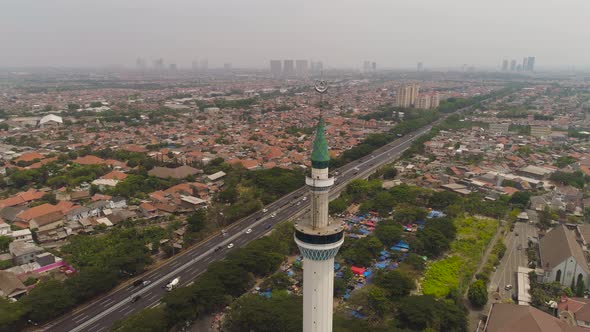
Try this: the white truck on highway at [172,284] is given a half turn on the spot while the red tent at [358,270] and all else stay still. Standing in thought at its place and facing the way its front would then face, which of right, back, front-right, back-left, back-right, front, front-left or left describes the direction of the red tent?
front-right

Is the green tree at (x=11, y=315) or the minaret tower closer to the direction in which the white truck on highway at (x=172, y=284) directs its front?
the green tree

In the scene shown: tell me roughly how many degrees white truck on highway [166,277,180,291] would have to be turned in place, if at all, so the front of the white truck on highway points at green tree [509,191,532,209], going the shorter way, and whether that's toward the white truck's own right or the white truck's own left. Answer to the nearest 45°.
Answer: approximately 135° to the white truck's own left

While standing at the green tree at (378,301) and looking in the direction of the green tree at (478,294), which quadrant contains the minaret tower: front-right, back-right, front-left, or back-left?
back-right

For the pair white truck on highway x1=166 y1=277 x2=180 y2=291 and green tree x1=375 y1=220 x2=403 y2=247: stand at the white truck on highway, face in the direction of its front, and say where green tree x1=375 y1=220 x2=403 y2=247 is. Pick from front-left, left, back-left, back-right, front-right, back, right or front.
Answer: back-left

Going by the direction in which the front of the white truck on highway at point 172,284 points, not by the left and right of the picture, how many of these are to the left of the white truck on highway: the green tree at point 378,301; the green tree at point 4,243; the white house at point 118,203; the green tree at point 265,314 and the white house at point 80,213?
2

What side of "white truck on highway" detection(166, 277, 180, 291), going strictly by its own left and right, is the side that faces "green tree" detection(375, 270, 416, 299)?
left

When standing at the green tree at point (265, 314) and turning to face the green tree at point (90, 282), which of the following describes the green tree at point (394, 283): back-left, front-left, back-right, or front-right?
back-right
